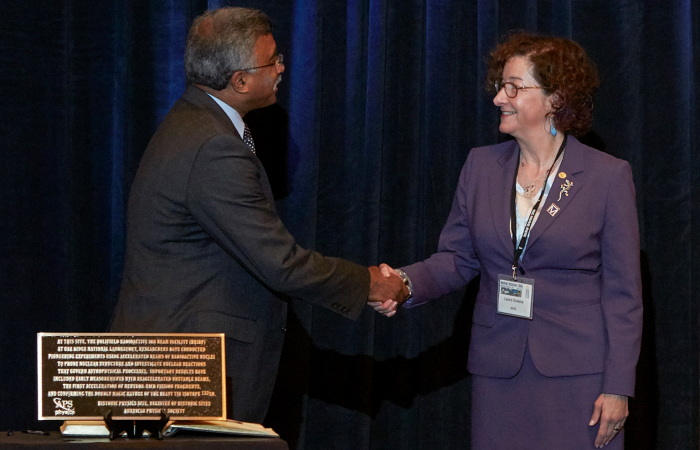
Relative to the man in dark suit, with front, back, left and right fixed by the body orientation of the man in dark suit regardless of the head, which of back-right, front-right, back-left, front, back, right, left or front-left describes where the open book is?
right

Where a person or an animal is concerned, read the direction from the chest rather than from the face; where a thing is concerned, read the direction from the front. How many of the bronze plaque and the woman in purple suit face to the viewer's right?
0

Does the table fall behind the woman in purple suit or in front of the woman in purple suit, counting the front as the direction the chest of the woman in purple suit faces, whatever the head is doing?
in front

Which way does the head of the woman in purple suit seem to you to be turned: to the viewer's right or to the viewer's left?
to the viewer's left

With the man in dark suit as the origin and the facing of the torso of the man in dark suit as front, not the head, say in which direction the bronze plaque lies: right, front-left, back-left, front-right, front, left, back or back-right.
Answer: right

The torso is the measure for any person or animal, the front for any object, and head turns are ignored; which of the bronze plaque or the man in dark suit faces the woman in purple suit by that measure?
the man in dark suit

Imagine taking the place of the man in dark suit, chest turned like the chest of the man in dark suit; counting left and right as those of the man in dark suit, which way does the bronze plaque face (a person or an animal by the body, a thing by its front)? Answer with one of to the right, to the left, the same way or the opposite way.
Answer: to the right

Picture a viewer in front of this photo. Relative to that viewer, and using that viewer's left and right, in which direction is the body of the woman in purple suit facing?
facing the viewer and to the left of the viewer

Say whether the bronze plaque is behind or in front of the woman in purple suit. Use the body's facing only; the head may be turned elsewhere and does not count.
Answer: in front

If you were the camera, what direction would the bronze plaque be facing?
facing the viewer

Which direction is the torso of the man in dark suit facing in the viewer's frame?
to the viewer's right

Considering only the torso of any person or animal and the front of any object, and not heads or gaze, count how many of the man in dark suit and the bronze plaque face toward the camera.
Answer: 1

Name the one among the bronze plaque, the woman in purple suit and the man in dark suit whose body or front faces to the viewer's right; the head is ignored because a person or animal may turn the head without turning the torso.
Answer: the man in dark suit

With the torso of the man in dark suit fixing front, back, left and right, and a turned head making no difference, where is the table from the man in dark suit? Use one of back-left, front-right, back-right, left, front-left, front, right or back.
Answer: right

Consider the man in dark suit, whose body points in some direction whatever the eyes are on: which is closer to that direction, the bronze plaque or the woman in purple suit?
the woman in purple suit
